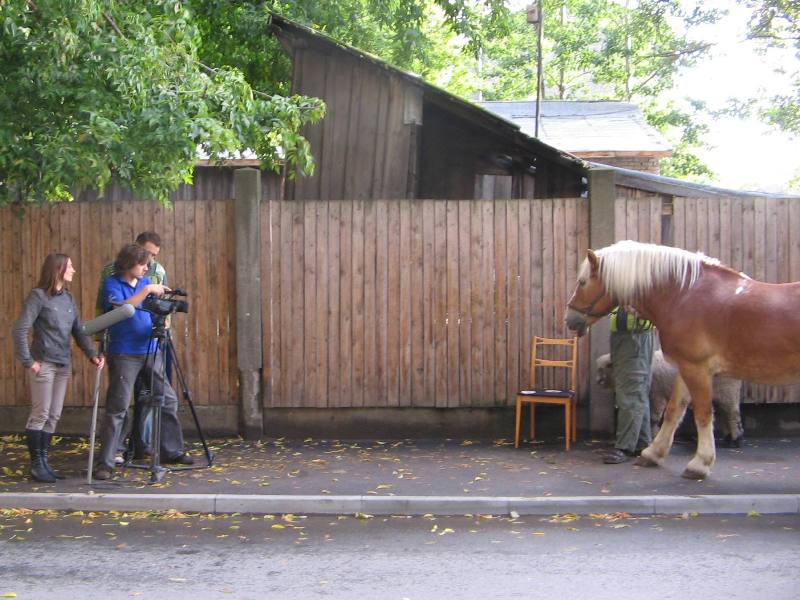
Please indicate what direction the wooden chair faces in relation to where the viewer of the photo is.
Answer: facing the viewer

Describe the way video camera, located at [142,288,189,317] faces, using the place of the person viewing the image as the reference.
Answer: facing to the right of the viewer

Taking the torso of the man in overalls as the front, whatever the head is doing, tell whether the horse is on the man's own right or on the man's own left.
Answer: on the man's own left

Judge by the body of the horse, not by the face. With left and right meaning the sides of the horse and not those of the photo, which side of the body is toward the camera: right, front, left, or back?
left

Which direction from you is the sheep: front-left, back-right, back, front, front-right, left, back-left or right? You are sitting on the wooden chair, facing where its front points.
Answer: left

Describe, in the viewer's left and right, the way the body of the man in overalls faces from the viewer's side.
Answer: facing the viewer and to the left of the viewer

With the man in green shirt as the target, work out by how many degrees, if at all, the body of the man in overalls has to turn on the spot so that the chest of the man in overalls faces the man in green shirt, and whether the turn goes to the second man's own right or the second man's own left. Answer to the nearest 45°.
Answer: approximately 45° to the second man's own right

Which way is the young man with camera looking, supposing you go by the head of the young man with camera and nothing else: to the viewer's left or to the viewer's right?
to the viewer's right

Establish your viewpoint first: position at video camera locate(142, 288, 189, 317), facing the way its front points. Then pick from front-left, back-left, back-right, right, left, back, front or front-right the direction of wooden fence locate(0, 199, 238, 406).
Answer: left

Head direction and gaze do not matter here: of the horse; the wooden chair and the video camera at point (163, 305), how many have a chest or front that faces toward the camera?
1

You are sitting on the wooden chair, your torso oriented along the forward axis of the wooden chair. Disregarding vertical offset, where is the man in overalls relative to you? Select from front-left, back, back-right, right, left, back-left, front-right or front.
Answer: front-left

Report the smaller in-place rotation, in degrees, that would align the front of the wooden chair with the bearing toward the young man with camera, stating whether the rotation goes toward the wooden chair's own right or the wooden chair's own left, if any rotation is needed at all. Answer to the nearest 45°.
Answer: approximately 45° to the wooden chair's own right

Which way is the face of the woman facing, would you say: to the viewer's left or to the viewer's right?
to the viewer's right
